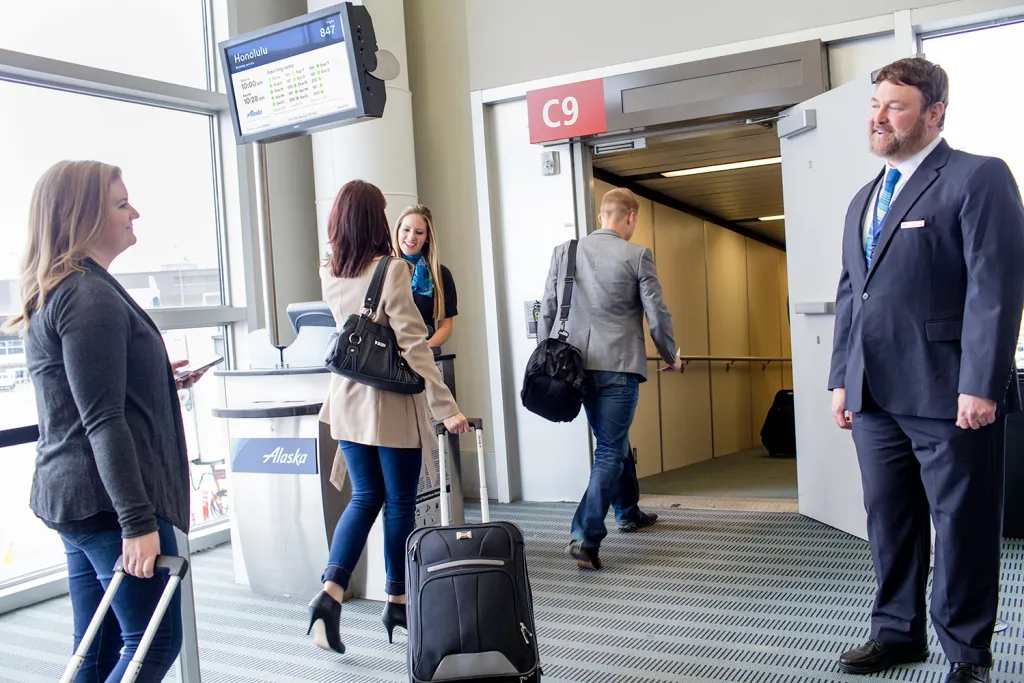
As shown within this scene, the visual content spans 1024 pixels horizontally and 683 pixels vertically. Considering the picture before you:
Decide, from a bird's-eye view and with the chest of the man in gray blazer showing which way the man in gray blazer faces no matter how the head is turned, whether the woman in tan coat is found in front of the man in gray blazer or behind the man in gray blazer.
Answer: behind

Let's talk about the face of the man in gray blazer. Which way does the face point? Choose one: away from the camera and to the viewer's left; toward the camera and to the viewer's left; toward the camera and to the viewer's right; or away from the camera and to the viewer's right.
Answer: away from the camera and to the viewer's right

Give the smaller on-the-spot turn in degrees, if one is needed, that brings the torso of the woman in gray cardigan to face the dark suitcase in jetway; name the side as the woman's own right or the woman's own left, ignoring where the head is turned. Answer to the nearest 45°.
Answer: approximately 45° to the woman's own left

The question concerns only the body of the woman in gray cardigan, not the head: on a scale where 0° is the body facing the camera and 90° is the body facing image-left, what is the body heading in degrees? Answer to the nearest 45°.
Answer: approximately 270°

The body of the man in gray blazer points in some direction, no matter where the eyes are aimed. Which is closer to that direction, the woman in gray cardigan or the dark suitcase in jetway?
the dark suitcase in jetway

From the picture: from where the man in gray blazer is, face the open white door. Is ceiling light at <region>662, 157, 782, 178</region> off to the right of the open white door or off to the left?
left

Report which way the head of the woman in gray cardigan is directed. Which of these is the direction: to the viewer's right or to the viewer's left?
to the viewer's right

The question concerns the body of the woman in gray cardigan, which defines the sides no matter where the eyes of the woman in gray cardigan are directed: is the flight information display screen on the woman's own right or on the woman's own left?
on the woman's own left

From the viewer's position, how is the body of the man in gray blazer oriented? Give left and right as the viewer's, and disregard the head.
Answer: facing away from the viewer and to the right of the viewer
